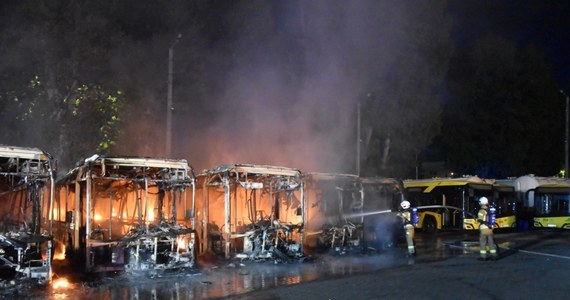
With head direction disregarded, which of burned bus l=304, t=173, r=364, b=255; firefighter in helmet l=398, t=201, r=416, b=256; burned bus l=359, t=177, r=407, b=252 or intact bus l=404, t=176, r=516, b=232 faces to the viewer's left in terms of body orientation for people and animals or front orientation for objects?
the firefighter in helmet

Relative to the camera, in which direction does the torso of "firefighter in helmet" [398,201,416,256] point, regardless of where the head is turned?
to the viewer's left

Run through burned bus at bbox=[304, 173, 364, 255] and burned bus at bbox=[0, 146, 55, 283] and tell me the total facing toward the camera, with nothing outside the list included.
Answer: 2

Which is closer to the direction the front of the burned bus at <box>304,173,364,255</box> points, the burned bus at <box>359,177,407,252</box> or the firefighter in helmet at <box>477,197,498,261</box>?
the firefighter in helmet

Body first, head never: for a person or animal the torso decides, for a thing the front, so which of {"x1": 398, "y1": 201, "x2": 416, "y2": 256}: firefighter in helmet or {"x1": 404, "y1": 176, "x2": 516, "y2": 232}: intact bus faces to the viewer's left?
the firefighter in helmet

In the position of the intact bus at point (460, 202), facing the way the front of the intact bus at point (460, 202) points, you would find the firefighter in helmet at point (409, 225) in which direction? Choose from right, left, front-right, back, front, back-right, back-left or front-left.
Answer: front-right

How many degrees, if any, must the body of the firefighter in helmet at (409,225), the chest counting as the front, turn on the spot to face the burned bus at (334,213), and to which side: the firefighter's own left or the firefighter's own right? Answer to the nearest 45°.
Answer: approximately 45° to the firefighter's own right

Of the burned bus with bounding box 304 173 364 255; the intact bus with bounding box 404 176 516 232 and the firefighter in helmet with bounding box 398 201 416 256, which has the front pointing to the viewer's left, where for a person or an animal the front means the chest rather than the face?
the firefighter in helmet
